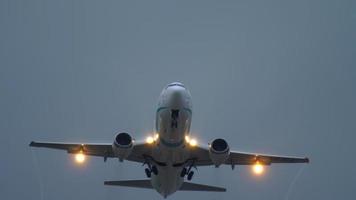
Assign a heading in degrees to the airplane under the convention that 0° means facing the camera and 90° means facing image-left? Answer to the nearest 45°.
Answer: approximately 0°
